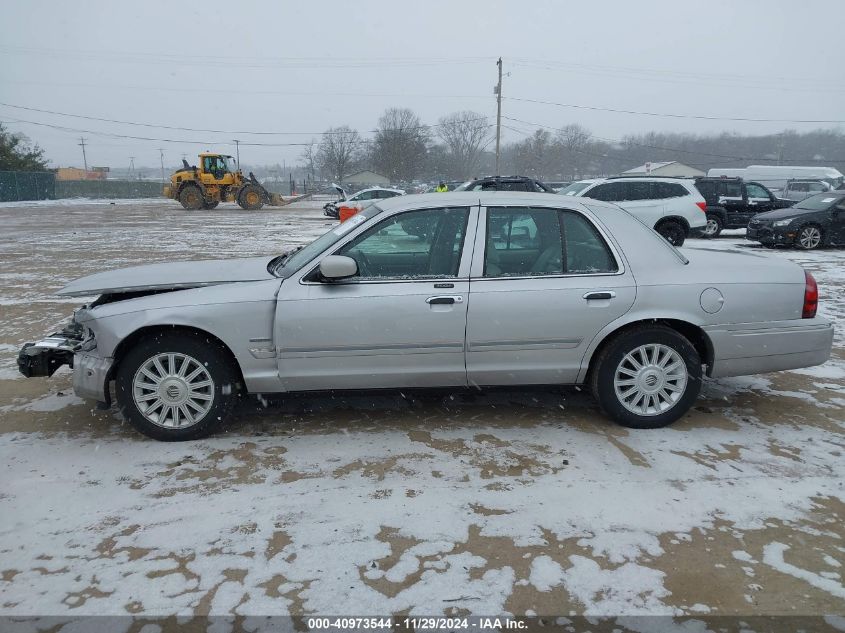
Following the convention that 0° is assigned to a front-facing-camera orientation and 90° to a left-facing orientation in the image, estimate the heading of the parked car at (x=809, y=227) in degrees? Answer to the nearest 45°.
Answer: approximately 45°

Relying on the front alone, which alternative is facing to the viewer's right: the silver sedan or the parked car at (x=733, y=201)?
the parked car

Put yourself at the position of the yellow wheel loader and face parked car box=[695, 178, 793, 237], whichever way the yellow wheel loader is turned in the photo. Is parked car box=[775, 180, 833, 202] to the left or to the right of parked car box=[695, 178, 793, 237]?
left

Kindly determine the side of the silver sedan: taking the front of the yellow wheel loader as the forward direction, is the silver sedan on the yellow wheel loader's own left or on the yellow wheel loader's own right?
on the yellow wheel loader's own right

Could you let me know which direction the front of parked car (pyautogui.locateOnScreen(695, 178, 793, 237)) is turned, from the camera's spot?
facing to the right of the viewer

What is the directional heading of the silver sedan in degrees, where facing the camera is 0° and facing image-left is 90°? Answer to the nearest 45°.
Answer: approximately 90°

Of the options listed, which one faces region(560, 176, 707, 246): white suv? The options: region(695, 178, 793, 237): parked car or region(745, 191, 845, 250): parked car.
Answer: region(745, 191, 845, 250): parked car

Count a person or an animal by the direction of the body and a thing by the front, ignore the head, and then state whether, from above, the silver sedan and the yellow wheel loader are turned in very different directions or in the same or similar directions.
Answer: very different directions

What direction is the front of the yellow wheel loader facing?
to the viewer's right

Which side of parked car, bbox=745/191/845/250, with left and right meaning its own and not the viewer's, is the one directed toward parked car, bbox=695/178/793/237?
right
